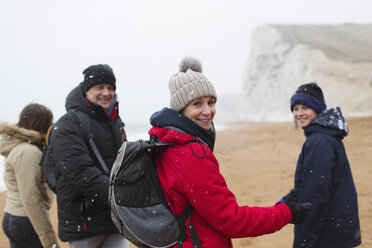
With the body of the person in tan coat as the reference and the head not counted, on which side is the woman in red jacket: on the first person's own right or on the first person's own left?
on the first person's own right

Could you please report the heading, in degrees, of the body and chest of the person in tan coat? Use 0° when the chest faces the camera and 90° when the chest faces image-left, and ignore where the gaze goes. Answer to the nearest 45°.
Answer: approximately 225°

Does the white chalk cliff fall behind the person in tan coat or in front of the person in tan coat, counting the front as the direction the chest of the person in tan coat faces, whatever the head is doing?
in front

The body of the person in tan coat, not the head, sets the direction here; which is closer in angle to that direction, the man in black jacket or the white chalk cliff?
the white chalk cliff

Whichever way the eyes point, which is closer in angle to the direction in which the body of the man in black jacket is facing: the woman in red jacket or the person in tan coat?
the woman in red jacket

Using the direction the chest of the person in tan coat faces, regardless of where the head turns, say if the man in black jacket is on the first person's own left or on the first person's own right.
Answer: on the first person's own right
